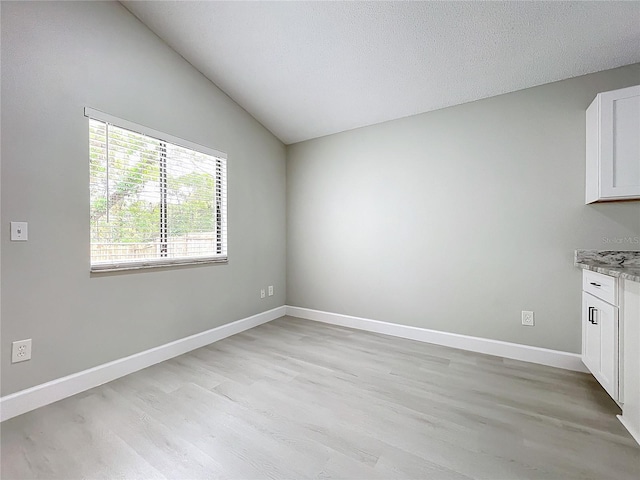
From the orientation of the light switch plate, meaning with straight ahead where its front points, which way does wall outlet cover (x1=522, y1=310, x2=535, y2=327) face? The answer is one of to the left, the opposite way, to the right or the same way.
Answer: to the right

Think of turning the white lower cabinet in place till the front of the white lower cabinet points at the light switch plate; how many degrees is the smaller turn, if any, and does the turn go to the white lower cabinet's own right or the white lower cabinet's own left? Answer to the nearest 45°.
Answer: approximately 45° to the white lower cabinet's own left

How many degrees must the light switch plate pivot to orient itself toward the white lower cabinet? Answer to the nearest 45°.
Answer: approximately 45° to its left

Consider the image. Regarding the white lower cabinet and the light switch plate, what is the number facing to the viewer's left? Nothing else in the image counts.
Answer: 1

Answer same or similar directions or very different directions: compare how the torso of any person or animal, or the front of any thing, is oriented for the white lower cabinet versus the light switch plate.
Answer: very different directions

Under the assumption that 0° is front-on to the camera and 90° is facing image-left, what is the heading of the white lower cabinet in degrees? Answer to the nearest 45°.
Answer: approximately 90°

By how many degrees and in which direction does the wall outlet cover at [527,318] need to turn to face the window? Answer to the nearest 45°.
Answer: approximately 45° to its right

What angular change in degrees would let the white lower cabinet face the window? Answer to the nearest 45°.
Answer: approximately 45° to its left

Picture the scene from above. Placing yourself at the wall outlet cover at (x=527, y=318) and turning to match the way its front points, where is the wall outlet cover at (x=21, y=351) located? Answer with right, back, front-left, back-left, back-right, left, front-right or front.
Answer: front-right
